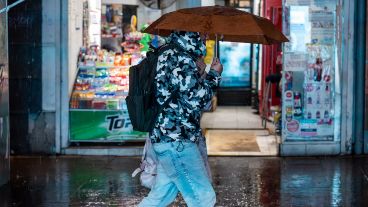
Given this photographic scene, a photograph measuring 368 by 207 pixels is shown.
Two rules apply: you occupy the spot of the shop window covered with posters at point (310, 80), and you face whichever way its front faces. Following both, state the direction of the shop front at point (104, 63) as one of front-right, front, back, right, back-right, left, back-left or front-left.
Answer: right

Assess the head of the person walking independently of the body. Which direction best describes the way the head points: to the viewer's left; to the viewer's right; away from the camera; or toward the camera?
to the viewer's right

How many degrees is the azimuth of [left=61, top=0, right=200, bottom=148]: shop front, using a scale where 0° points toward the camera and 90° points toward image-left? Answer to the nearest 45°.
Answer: approximately 0°

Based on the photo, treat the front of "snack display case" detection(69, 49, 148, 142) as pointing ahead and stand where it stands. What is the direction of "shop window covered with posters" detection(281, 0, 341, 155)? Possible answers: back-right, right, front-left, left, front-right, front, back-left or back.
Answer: left

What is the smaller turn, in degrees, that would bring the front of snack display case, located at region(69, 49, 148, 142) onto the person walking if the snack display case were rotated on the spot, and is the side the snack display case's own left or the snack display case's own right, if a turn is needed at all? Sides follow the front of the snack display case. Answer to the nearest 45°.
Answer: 0° — it already faces them

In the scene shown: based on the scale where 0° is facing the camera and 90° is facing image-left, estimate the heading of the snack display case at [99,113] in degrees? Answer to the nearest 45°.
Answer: approximately 0°

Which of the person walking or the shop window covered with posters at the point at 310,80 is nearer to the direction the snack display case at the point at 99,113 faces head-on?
the person walking

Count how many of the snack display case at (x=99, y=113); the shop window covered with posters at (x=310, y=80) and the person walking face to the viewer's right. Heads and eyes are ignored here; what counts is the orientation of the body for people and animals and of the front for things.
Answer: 1

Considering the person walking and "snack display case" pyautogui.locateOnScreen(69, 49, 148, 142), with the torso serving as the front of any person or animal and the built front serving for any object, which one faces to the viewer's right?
the person walking

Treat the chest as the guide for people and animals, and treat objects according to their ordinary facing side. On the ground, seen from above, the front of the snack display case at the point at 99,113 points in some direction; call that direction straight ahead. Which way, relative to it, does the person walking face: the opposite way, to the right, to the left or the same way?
to the left

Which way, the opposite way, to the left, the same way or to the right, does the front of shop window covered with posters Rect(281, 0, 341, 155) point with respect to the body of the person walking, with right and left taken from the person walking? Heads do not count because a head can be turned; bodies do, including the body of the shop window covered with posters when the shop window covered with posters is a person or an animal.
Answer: to the right

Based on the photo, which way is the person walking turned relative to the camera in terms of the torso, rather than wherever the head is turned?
to the viewer's right
